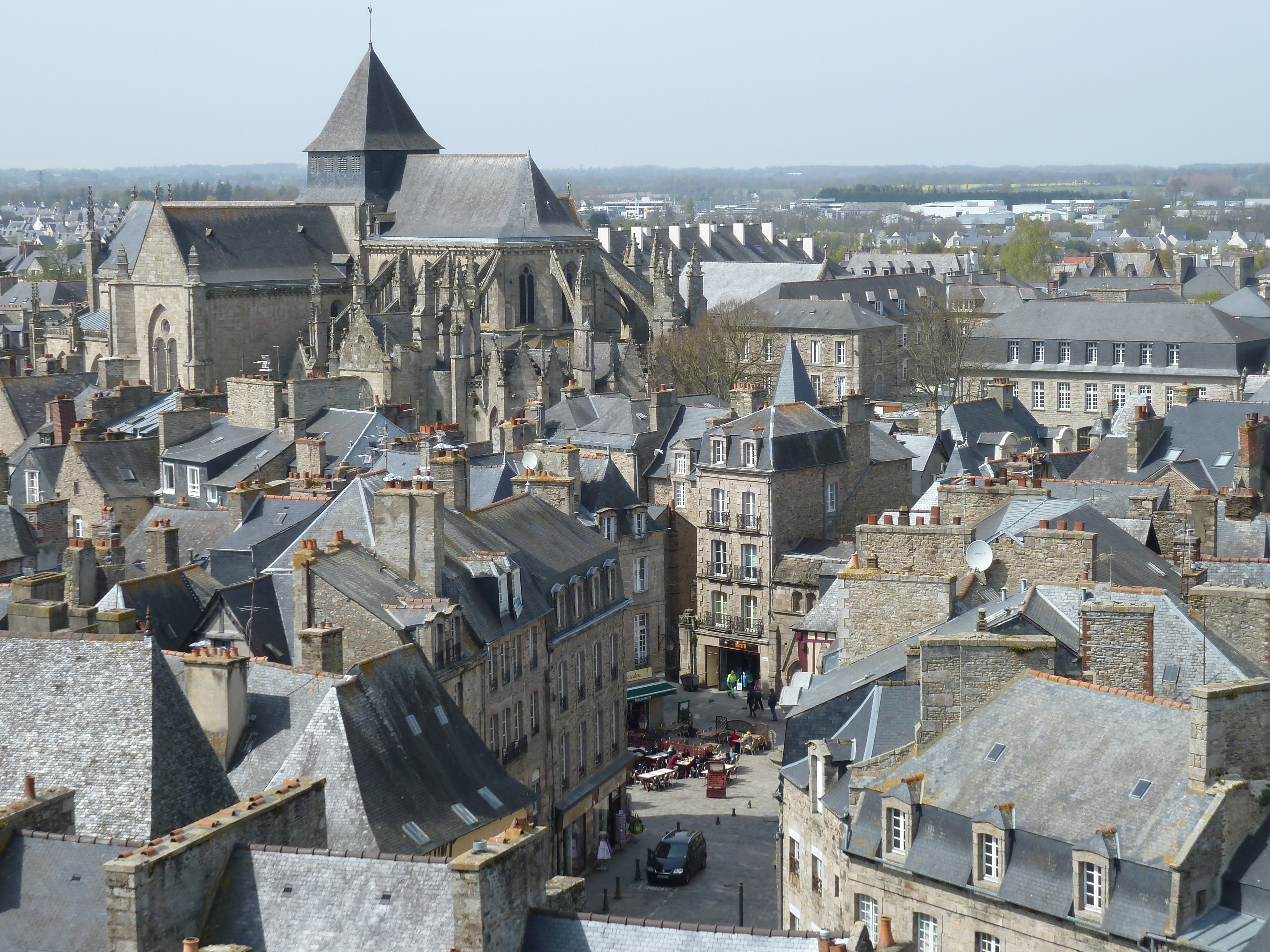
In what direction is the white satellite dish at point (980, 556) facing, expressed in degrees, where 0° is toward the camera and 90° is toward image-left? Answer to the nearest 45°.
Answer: approximately 0°
